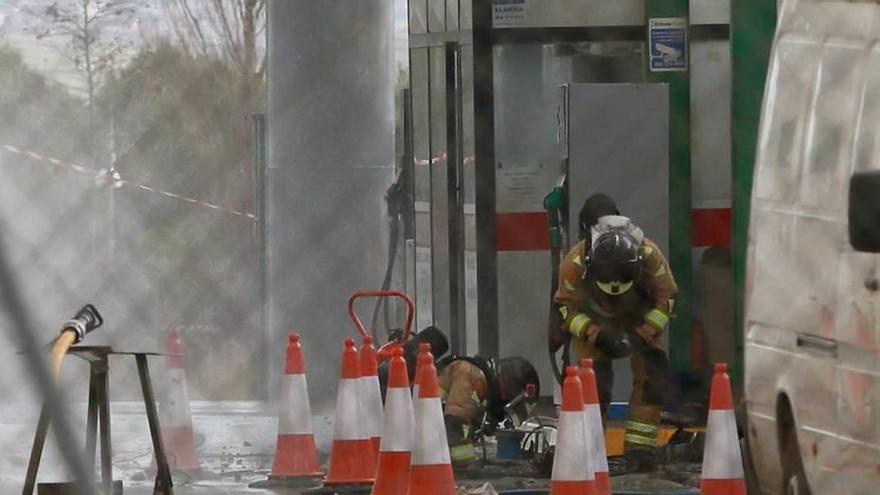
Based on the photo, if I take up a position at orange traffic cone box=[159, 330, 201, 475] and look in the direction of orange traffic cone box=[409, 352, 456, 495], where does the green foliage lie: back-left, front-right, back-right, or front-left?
back-left

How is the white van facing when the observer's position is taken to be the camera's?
facing the viewer and to the right of the viewer

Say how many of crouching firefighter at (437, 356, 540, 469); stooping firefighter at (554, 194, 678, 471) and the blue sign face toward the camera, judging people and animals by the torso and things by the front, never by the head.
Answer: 2

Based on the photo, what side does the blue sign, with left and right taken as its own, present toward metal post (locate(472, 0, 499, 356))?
right

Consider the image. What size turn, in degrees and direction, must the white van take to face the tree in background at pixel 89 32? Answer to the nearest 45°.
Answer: approximately 180°

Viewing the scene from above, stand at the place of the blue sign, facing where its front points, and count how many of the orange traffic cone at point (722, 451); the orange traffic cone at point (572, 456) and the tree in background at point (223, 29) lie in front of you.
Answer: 2

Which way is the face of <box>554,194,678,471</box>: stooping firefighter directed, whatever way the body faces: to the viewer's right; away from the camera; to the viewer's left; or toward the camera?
toward the camera

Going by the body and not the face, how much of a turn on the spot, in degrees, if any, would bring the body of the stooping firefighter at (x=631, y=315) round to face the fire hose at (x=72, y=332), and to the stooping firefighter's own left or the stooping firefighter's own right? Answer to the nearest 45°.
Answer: approximately 45° to the stooping firefighter's own right

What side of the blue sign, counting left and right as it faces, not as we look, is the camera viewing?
front

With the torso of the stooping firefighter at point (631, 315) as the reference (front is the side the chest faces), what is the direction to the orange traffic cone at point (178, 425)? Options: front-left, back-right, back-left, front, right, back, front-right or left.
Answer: right

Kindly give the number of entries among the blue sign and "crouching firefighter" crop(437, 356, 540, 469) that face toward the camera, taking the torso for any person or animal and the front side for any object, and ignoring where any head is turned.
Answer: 1

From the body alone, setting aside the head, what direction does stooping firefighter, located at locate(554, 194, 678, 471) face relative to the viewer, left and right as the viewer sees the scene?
facing the viewer
